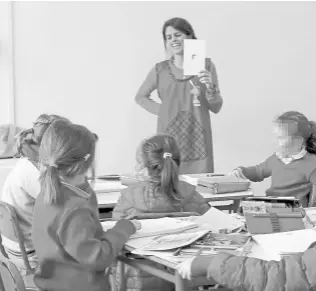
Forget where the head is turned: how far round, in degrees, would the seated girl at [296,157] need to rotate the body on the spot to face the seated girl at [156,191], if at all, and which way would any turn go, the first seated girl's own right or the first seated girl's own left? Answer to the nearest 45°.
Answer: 0° — they already face them

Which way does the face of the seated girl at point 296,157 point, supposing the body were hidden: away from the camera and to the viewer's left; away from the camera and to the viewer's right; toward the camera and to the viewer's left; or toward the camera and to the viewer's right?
toward the camera and to the viewer's left

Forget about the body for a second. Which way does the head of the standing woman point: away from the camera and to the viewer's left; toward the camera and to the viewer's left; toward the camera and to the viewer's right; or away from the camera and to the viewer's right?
toward the camera and to the viewer's left

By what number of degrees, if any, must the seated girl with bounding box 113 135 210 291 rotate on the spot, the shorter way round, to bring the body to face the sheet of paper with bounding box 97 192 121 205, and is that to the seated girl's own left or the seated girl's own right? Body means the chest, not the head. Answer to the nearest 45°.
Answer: approximately 45° to the seated girl's own left

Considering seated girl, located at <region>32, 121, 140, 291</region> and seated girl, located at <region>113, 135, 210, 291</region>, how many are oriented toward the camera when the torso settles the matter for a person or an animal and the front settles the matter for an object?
0

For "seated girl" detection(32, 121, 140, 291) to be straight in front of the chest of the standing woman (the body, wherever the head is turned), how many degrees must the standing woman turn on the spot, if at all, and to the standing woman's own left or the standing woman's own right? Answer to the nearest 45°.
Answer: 0° — they already face them

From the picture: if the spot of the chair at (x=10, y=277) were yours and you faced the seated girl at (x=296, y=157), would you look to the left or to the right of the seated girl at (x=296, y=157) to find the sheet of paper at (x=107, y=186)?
left

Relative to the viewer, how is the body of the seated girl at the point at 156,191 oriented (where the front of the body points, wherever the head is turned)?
away from the camera

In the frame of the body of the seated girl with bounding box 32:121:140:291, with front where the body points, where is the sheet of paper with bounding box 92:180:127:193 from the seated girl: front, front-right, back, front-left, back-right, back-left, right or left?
front-left

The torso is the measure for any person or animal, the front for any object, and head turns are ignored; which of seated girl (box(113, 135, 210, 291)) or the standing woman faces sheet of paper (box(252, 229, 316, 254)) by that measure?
the standing woman

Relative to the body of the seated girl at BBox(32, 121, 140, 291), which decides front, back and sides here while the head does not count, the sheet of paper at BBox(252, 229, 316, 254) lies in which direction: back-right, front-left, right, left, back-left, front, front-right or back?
front-right

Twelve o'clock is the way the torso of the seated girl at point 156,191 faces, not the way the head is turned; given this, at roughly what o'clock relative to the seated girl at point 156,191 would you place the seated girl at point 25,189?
the seated girl at point 25,189 is roughly at 9 o'clock from the seated girl at point 156,191.

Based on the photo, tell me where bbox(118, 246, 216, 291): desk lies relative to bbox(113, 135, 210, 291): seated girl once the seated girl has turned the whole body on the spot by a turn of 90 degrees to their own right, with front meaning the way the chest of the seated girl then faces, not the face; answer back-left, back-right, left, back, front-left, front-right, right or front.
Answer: right

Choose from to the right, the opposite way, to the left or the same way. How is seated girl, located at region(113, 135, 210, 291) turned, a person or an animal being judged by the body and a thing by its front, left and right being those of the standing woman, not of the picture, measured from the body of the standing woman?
the opposite way

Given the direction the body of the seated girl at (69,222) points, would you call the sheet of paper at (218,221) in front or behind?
in front

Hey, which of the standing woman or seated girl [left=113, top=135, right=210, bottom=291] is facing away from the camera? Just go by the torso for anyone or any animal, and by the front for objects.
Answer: the seated girl

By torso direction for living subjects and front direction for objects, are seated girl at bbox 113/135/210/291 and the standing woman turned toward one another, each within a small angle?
yes
